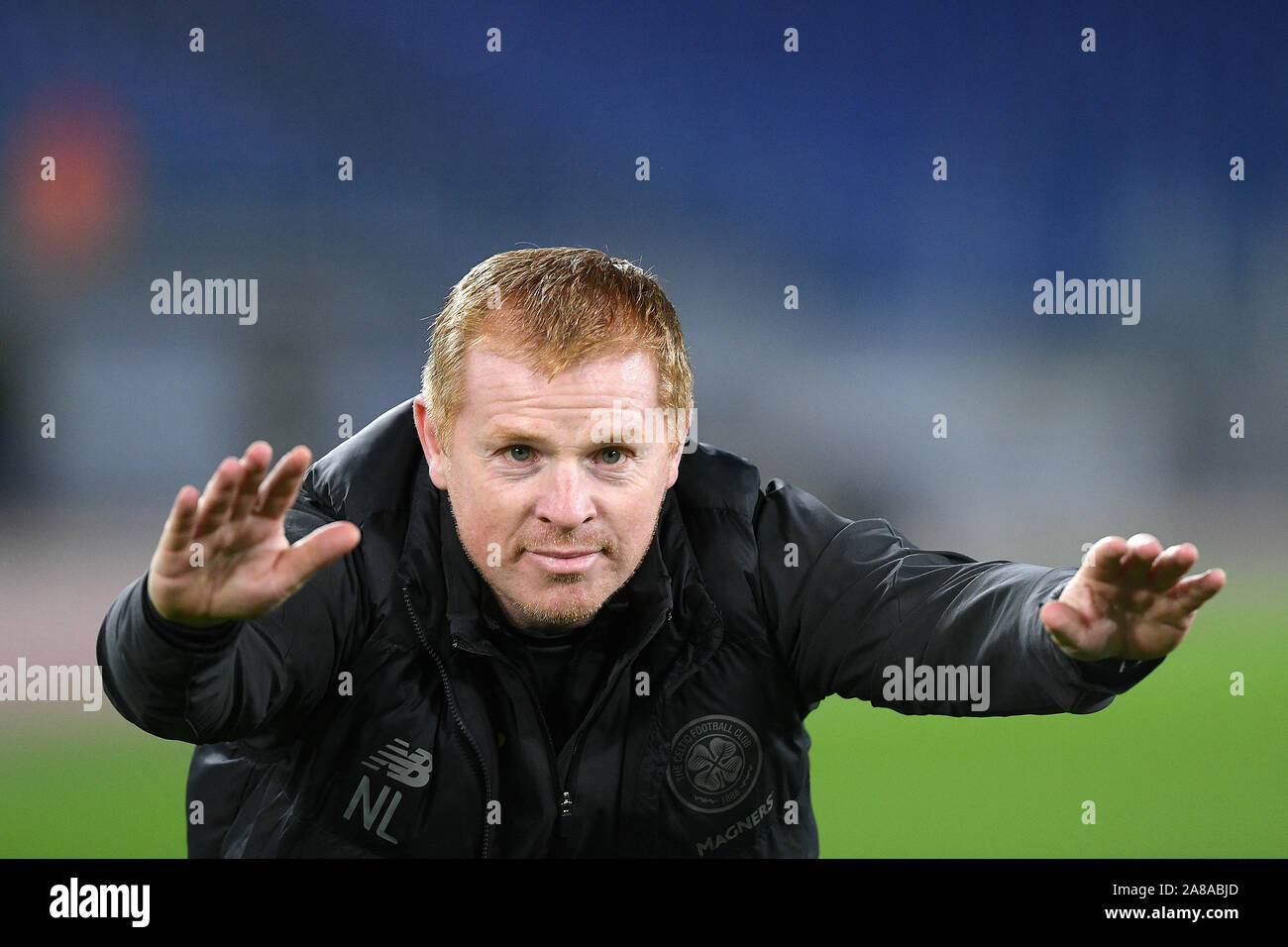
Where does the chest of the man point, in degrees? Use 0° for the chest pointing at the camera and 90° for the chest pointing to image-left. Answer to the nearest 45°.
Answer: approximately 0°
